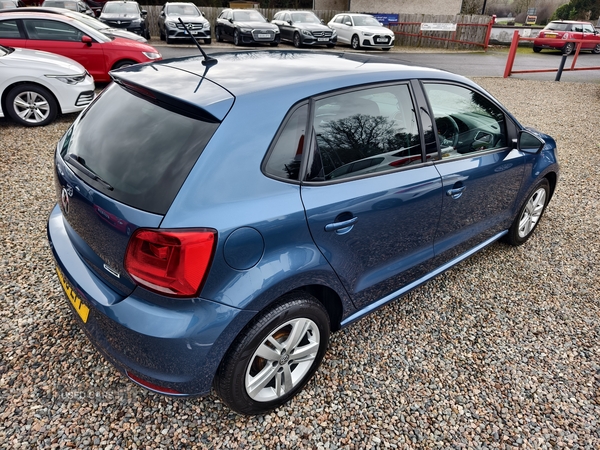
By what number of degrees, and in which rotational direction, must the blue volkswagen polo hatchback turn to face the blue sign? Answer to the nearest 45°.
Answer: approximately 45° to its left

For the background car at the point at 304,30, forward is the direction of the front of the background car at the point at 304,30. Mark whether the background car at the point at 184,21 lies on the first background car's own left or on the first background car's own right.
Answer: on the first background car's own right

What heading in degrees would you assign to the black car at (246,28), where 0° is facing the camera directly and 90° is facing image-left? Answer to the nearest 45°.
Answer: approximately 315°

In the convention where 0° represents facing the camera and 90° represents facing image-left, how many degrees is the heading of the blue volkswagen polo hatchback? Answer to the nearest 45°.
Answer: approximately 225°

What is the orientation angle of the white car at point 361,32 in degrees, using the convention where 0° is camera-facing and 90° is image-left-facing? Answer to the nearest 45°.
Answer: approximately 315°

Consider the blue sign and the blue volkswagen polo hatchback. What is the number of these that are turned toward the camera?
1

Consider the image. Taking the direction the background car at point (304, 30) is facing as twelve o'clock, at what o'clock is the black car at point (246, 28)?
The black car is roughly at 4 o'clock from the background car.
